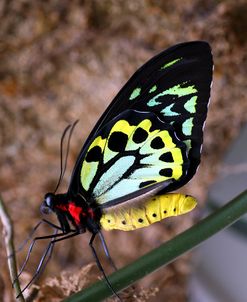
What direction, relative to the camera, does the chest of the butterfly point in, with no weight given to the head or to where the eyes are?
to the viewer's left
